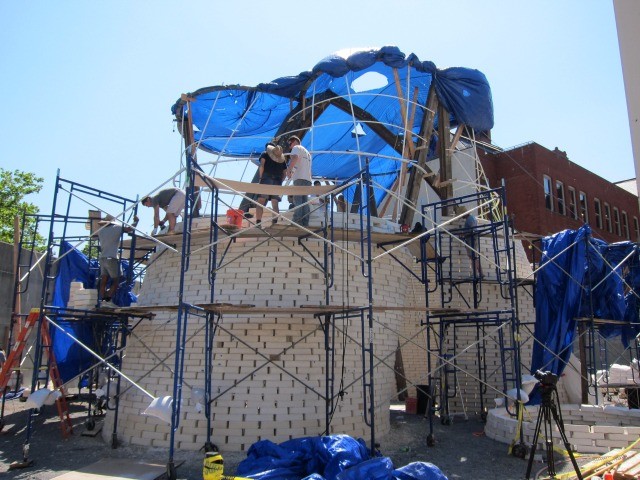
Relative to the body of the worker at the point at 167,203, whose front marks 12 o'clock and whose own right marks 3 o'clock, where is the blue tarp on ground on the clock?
The blue tarp on ground is roughly at 8 o'clock from the worker.

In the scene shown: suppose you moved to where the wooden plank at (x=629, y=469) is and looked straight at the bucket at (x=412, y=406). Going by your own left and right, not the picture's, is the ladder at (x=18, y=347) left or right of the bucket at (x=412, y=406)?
left

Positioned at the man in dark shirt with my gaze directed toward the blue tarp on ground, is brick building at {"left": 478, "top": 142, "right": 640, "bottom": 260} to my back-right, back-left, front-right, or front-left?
back-left

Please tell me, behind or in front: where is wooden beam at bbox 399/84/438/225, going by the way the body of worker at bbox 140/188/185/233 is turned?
behind

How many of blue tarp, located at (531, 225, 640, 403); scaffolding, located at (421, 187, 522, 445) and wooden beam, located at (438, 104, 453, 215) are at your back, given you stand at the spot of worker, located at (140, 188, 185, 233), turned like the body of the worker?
3

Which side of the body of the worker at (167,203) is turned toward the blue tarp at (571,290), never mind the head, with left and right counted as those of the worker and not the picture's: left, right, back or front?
back

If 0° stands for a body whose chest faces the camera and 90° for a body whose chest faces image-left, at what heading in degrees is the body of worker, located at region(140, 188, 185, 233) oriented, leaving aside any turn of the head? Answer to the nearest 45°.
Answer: approximately 90°

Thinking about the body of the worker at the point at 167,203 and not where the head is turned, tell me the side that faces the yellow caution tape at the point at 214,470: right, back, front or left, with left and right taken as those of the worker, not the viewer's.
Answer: left

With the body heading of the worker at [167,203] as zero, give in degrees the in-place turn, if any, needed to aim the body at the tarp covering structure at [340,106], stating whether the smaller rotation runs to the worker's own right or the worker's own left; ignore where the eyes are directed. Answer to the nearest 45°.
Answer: approximately 135° to the worker's own right

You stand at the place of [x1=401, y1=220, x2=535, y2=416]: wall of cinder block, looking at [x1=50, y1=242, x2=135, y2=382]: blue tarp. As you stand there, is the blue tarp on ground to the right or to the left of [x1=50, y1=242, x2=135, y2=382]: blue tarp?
left

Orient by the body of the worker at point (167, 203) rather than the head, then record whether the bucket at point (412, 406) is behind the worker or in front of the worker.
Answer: behind

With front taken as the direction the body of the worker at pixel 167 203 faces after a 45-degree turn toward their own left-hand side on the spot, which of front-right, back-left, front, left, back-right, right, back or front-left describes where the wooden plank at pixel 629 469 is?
left

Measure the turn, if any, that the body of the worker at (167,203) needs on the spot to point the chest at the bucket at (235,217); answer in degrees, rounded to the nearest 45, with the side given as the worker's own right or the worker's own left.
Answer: approximately 135° to the worker's own left
